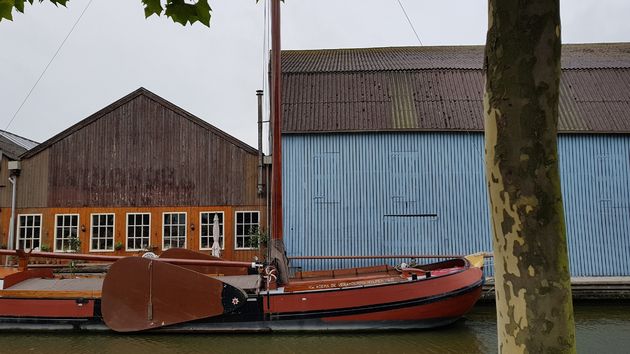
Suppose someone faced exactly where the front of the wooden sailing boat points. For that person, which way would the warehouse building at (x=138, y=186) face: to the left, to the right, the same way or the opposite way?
to the right

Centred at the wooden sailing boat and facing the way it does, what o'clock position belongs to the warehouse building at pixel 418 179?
The warehouse building is roughly at 11 o'clock from the wooden sailing boat.

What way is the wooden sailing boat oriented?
to the viewer's right

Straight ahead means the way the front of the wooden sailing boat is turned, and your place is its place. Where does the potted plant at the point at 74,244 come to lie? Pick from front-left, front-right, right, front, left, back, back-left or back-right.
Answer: back-left

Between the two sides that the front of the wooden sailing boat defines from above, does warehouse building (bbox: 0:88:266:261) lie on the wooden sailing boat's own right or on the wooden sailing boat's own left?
on the wooden sailing boat's own left

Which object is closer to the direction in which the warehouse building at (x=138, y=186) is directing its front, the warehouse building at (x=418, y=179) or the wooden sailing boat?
the wooden sailing boat

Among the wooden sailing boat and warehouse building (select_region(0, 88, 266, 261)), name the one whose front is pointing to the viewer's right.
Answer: the wooden sailing boat

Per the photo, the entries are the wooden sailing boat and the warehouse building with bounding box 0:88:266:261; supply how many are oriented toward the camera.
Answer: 1

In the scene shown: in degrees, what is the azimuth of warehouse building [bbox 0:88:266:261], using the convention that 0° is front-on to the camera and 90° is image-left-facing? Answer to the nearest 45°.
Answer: approximately 0°

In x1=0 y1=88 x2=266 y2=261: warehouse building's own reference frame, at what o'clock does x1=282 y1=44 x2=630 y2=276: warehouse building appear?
x1=282 y1=44 x2=630 y2=276: warehouse building is roughly at 10 o'clock from x1=0 y1=88 x2=266 y2=261: warehouse building.
